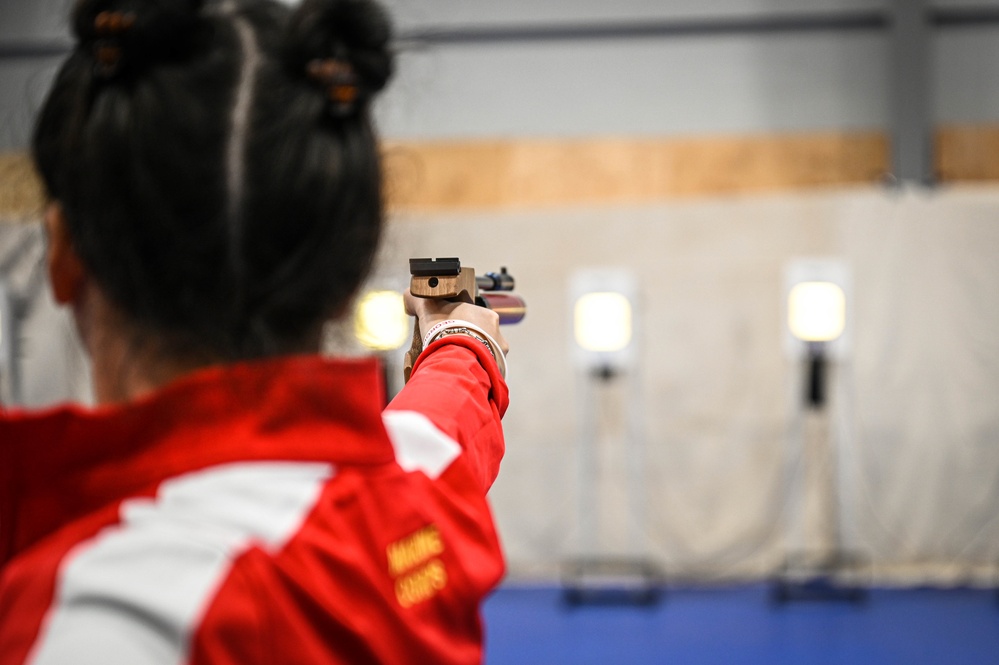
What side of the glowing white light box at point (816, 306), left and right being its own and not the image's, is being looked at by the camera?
front

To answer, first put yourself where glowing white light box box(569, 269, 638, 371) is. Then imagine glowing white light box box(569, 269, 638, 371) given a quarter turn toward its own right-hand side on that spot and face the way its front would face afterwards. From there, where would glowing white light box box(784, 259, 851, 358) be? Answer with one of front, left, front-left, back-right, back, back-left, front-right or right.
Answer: back

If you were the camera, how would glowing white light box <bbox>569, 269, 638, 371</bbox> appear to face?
facing the viewer

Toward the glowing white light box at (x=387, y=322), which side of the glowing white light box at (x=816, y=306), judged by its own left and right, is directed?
right
